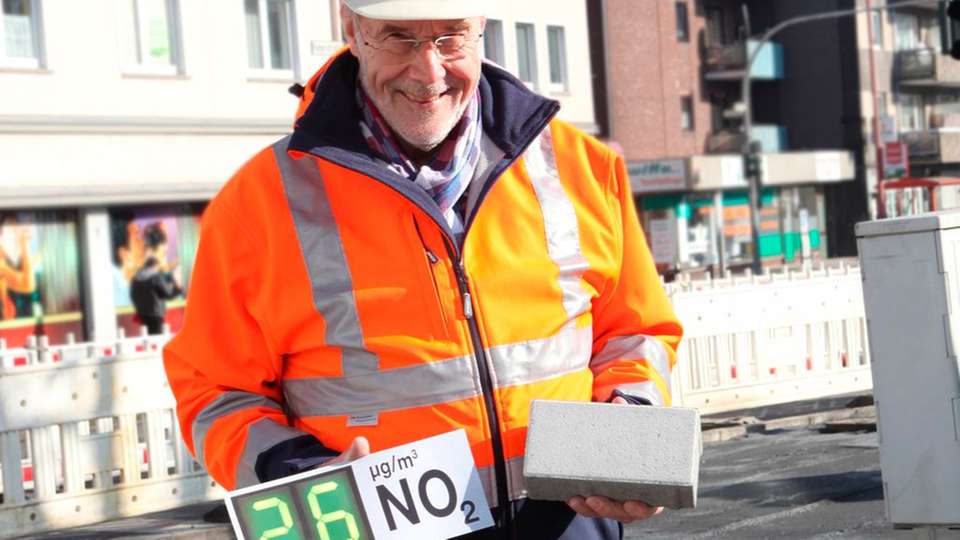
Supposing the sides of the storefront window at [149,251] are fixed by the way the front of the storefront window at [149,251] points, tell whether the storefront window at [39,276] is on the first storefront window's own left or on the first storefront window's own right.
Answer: on the first storefront window's own right

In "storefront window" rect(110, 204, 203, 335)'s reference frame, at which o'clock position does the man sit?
The man is roughly at 12 o'clock from the storefront window.

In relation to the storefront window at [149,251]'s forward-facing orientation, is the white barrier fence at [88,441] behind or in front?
in front

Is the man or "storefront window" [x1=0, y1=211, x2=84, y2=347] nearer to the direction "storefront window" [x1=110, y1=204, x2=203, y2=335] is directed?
the man

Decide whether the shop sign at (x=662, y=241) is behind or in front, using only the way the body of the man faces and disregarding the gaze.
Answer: behind

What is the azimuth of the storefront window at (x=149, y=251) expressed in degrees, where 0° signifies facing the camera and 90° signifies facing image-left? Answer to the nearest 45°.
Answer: approximately 0°

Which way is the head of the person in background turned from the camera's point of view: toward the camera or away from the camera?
away from the camera

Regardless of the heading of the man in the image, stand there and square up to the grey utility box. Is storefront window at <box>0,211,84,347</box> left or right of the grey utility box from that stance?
left

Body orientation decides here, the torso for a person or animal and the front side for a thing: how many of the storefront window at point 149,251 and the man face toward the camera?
2
